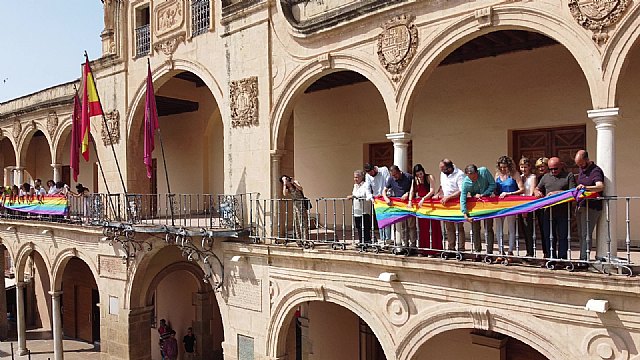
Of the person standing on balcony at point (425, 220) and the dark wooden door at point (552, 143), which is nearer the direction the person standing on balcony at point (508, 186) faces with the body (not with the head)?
the person standing on balcony

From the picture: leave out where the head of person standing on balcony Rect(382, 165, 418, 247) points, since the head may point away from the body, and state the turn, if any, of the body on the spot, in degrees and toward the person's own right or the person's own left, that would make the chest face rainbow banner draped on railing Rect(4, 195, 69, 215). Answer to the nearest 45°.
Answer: approximately 90° to the person's own right

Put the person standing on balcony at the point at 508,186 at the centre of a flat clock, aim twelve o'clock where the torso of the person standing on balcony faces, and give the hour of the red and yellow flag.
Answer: The red and yellow flag is roughly at 2 o'clock from the person standing on balcony.

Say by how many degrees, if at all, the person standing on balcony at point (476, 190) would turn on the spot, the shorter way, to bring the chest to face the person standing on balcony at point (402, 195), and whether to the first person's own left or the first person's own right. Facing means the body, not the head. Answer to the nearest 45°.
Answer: approximately 90° to the first person's own right

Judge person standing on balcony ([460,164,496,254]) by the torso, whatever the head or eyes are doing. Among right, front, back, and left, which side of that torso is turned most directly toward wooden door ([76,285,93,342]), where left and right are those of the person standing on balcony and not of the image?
right

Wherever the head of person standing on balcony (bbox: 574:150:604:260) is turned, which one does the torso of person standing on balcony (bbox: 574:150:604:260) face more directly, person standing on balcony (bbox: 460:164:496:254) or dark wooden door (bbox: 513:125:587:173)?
the person standing on balcony

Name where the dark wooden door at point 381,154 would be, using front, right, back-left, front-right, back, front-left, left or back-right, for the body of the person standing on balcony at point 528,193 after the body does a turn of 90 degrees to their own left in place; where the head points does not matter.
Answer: back

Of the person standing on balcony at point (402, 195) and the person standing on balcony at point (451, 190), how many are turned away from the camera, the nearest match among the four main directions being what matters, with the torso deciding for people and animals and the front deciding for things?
0

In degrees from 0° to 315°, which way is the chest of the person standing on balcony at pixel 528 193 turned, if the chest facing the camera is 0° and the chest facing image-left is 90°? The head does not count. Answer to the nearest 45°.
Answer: approximately 45°

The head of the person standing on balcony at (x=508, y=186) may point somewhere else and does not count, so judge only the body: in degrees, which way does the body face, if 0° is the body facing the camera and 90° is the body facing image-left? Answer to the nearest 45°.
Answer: approximately 45°
